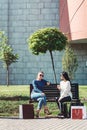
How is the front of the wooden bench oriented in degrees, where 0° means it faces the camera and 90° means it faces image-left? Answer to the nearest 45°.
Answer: approximately 0°
